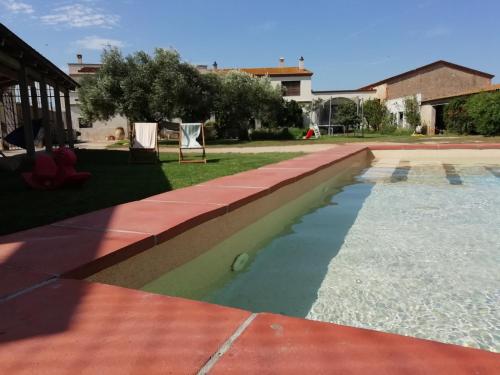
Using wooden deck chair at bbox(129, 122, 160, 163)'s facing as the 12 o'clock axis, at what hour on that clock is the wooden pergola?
The wooden pergola is roughly at 3 o'clock from the wooden deck chair.

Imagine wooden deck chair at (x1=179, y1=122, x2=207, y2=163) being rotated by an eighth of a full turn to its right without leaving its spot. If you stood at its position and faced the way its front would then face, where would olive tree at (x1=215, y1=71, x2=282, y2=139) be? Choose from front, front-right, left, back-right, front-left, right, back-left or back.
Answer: back-right

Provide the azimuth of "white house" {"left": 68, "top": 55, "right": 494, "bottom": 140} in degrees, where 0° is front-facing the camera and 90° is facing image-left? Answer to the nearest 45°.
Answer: approximately 0°

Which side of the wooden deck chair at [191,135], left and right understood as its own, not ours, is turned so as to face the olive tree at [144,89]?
back

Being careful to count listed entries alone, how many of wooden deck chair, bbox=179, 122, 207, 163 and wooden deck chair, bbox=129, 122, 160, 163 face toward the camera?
2

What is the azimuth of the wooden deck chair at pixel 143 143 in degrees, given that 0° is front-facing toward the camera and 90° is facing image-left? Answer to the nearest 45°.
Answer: approximately 0°

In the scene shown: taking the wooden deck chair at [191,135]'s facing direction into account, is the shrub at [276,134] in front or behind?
behind

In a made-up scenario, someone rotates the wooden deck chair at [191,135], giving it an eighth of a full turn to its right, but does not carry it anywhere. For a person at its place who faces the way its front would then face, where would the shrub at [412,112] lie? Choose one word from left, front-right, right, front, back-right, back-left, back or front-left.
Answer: back

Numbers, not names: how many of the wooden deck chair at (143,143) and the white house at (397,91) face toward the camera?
2

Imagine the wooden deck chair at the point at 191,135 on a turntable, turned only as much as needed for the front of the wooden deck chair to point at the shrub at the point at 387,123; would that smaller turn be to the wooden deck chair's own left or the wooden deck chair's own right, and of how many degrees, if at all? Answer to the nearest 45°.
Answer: approximately 135° to the wooden deck chair's own left
